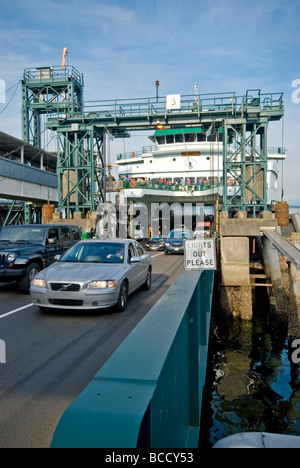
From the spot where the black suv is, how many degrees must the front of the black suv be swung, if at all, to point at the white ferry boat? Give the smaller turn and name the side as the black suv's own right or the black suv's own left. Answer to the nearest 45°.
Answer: approximately 180°

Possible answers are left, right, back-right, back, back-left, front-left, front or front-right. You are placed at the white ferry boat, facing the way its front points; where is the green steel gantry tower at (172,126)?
front

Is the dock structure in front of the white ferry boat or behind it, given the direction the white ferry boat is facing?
in front

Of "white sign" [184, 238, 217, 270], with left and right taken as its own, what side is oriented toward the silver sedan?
right

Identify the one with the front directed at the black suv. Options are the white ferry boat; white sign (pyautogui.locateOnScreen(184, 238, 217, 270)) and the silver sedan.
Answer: the white ferry boat

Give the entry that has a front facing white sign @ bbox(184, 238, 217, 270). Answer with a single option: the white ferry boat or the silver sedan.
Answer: the white ferry boat

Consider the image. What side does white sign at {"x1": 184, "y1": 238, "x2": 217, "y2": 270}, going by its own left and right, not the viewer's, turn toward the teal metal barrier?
front

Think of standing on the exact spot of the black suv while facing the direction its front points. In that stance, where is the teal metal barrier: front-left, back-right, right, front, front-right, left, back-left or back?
front-left

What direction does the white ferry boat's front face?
toward the camera

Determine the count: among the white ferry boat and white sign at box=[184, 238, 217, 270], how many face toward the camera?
2

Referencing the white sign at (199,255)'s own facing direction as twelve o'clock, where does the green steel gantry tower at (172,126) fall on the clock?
The green steel gantry tower is roughly at 6 o'clock from the white sign.

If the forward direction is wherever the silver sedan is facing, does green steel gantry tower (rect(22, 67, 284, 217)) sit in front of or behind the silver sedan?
behind

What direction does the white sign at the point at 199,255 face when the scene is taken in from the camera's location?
facing the viewer

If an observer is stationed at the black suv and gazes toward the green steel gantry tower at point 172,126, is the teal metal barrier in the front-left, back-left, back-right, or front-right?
back-right

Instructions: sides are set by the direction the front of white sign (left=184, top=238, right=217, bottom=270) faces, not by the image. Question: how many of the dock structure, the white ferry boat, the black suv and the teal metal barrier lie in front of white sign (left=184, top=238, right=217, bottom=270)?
1
